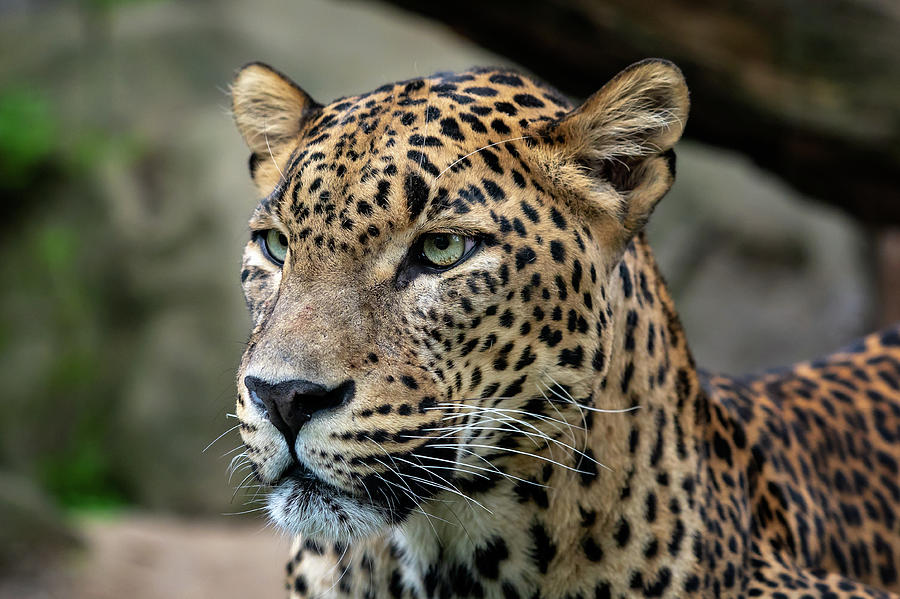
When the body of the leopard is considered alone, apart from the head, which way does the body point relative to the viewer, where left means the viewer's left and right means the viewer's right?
facing the viewer and to the left of the viewer
